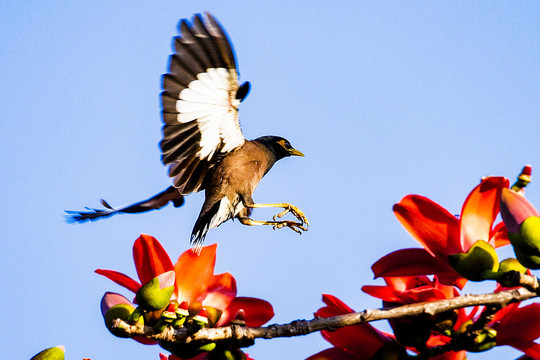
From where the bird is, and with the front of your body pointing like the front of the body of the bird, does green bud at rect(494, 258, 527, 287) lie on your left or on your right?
on your right

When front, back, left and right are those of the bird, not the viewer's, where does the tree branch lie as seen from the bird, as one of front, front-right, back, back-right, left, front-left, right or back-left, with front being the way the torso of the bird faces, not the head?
front

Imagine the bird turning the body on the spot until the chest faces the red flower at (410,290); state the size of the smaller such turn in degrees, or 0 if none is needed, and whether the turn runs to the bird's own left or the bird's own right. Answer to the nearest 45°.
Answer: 0° — it already faces it

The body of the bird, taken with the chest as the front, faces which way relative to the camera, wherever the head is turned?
to the viewer's right

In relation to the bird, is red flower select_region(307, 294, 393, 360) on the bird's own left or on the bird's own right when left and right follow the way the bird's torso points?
on the bird's own right
